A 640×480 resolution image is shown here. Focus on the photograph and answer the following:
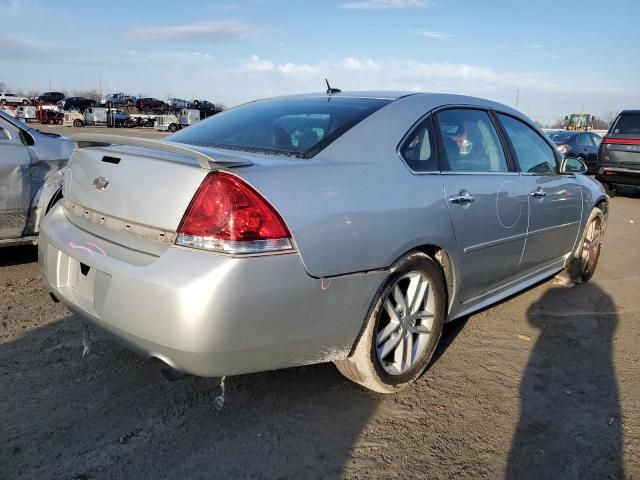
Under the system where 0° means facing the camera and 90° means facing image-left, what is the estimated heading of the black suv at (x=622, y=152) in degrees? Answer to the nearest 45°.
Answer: approximately 180°

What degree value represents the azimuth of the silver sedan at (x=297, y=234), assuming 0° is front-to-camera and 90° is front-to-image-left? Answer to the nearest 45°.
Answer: approximately 225°

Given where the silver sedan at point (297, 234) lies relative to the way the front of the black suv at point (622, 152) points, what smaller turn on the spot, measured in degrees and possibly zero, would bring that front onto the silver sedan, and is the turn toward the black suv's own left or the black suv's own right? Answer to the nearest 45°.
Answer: approximately 180°

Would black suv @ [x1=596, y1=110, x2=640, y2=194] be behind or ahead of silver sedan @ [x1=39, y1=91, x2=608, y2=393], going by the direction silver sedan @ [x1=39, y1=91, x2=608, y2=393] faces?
ahead

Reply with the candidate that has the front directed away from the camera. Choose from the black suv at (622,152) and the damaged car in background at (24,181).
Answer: the black suv

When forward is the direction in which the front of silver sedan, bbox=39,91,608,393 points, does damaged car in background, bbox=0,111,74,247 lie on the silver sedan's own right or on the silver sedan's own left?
on the silver sedan's own left
